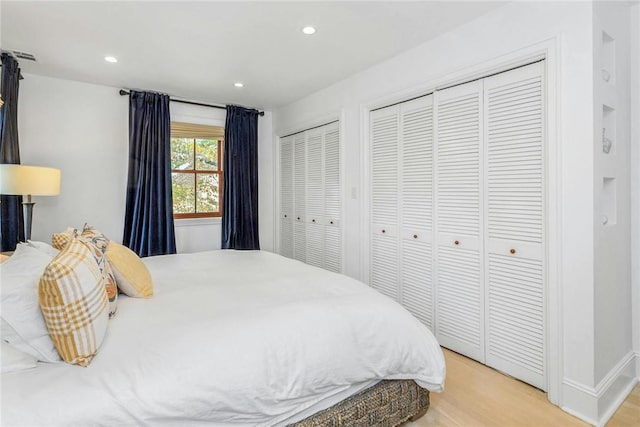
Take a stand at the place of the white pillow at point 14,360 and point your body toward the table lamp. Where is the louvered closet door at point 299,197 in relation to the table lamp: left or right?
right

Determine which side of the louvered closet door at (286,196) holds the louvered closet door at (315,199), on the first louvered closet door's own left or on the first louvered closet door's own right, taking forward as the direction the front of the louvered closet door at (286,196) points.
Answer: on the first louvered closet door's own left

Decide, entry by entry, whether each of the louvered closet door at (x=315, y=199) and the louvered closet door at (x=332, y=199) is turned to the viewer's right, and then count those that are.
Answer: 0

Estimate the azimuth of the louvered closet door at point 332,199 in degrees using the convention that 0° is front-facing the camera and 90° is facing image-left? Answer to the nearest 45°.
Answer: approximately 45°

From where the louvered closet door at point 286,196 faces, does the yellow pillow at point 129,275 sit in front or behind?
in front

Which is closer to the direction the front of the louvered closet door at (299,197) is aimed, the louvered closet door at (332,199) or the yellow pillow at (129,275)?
the yellow pillow

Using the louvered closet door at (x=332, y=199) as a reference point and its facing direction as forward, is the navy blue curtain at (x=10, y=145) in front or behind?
in front
